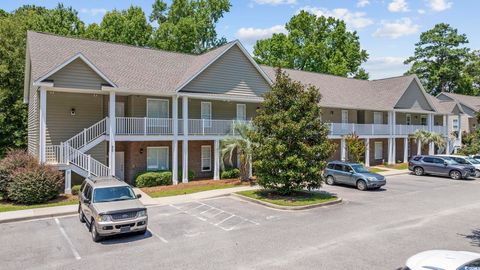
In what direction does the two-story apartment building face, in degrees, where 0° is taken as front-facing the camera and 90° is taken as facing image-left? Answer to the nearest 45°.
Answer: approximately 315°

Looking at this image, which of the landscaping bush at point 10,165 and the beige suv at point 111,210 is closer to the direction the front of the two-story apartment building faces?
the beige suv

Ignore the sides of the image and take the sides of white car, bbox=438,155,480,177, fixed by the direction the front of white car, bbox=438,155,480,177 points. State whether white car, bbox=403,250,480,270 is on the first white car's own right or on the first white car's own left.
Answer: on the first white car's own right

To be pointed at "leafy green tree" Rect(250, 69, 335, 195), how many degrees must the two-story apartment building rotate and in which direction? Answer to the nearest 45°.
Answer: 0° — it already faces it
